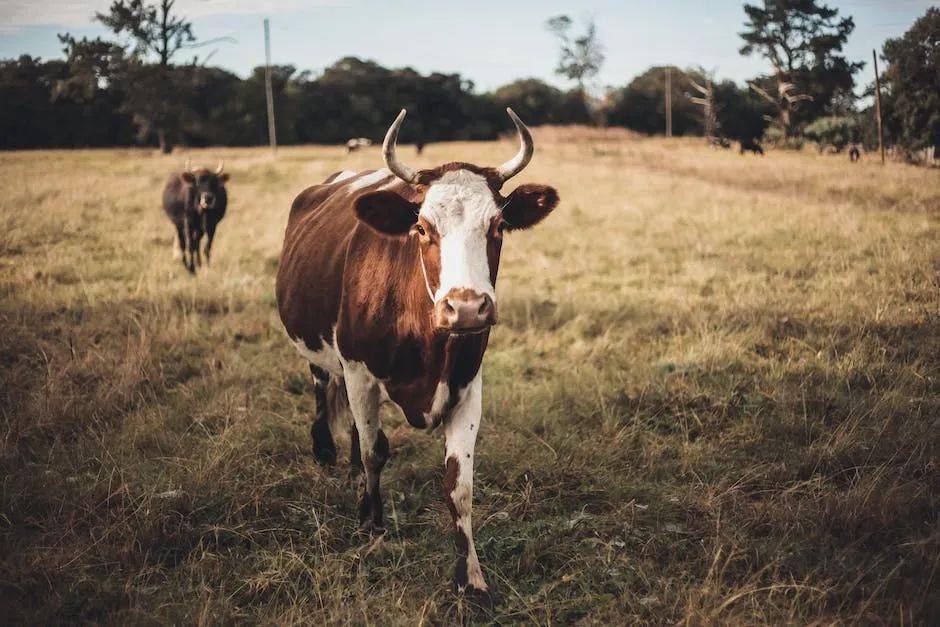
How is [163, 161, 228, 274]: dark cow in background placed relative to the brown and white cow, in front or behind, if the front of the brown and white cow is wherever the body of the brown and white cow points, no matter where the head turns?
behind

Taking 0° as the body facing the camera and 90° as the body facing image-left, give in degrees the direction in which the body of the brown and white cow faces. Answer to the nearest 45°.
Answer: approximately 315°

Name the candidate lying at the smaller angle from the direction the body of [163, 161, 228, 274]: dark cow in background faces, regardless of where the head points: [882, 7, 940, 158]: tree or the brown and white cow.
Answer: the brown and white cow

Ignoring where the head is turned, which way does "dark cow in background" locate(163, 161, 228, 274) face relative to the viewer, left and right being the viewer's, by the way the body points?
facing the viewer

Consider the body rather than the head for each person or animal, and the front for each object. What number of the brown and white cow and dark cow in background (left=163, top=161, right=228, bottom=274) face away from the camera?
0

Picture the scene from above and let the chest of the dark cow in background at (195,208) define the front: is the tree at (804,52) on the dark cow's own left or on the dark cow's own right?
on the dark cow's own left

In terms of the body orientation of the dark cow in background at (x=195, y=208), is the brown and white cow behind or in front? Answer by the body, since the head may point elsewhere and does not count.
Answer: in front
